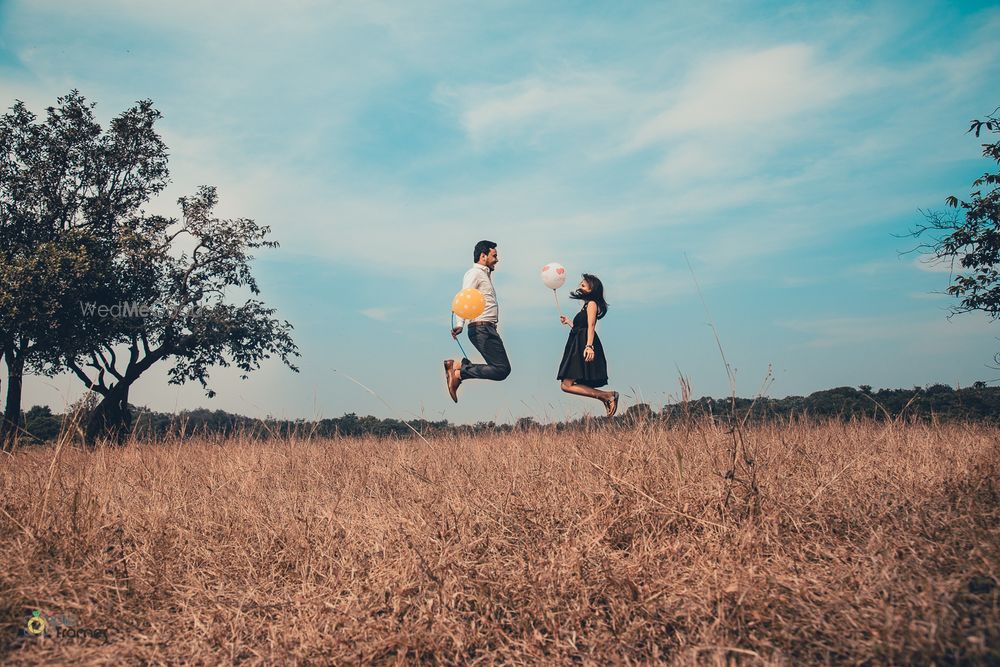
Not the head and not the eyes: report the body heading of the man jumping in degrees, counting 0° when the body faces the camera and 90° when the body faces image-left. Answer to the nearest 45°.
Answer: approximately 270°

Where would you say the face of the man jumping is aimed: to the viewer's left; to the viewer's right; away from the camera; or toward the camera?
to the viewer's right

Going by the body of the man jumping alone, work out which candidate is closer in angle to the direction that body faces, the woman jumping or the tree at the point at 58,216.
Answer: the woman jumping

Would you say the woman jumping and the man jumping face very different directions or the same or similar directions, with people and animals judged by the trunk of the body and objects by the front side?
very different directions

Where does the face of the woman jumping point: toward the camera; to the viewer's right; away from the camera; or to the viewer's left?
to the viewer's left

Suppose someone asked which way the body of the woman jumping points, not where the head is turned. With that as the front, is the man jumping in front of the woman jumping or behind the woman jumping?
in front

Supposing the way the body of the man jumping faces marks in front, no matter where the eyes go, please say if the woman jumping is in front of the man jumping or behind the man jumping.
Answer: in front

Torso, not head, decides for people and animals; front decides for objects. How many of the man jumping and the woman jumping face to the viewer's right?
1

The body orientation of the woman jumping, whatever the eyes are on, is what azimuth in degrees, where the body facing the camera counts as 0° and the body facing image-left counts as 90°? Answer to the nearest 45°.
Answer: approximately 90°

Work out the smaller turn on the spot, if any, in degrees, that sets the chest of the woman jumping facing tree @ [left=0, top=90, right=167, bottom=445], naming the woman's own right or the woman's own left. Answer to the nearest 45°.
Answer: approximately 45° to the woman's own right

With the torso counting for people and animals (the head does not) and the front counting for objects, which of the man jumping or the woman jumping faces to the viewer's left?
the woman jumping
